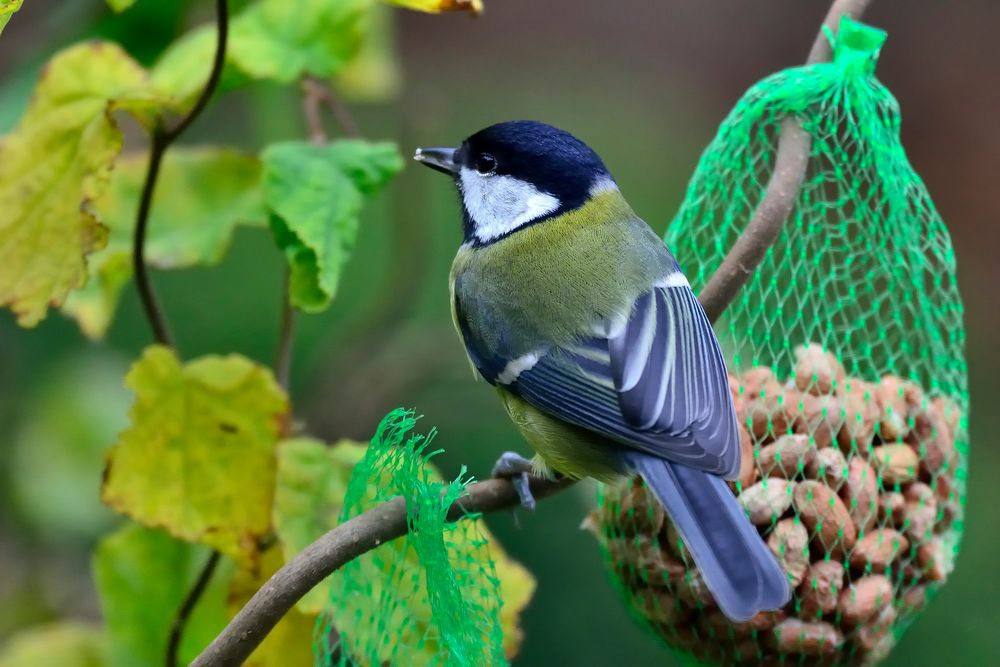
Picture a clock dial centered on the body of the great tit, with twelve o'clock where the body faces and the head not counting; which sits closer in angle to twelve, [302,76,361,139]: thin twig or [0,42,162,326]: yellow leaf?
the thin twig

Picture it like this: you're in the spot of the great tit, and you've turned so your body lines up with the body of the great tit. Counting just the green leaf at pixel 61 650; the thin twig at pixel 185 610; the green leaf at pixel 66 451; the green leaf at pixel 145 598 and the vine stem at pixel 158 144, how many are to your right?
0

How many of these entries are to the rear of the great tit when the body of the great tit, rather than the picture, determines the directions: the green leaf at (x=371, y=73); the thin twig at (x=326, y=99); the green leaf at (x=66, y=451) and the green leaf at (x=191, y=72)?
0

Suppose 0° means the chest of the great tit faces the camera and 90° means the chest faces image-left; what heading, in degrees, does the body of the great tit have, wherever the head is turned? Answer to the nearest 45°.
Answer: approximately 135°

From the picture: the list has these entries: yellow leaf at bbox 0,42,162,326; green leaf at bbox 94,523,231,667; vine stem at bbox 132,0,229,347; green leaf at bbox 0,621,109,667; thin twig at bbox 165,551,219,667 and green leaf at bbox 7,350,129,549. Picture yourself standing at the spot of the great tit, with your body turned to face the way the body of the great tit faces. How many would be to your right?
0

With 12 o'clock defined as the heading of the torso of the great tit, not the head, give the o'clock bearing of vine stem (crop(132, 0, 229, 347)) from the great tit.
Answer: The vine stem is roughly at 10 o'clock from the great tit.
